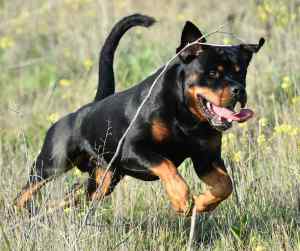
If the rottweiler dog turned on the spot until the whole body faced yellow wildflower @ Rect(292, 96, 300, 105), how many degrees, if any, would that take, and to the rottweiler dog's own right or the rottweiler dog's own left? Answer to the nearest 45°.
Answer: approximately 90° to the rottweiler dog's own left

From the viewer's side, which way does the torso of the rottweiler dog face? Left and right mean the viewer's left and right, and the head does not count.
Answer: facing the viewer and to the right of the viewer

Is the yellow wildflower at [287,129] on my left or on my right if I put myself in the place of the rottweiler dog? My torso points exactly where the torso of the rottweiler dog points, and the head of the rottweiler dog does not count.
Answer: on my left

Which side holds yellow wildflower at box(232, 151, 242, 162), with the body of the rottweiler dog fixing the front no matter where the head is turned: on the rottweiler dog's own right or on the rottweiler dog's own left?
on the rottweiler dog's own left

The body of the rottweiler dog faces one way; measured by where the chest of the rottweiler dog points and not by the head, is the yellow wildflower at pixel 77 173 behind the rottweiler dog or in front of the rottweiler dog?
behind

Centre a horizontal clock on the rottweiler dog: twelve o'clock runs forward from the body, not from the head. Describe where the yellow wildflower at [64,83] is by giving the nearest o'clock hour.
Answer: The yellow wildflower is roughly at 7 o'clock from the rottweiler dog.
